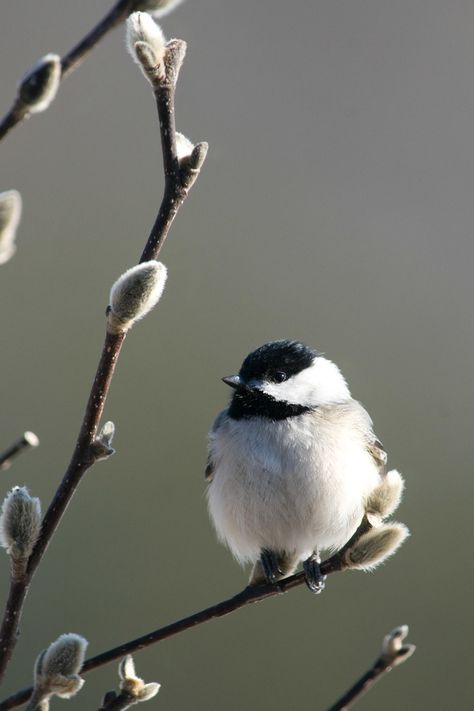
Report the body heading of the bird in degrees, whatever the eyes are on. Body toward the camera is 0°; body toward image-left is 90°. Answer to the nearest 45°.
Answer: approximately 0°

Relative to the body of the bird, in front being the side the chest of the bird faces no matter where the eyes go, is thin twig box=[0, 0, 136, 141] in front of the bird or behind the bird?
in front
